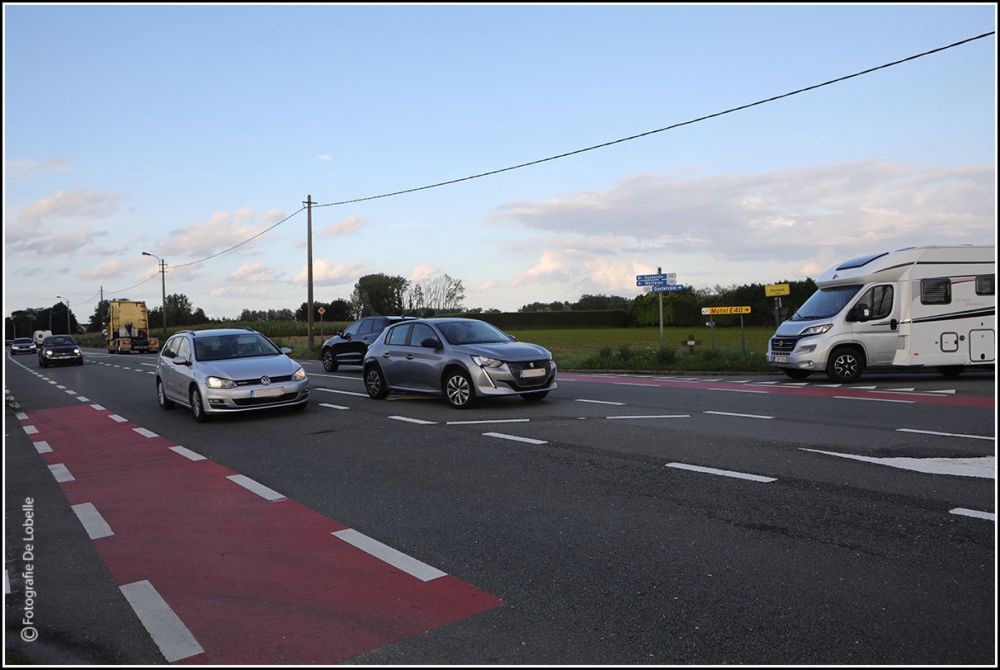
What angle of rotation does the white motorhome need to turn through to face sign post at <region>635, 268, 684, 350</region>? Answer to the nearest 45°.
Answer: approximately 90° to its right

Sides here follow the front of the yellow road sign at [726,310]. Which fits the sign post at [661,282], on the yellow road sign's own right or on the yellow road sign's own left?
on the yellow road sign's own right

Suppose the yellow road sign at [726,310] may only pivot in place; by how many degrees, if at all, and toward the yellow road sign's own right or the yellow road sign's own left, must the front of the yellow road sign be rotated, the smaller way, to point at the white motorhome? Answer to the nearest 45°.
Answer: approximately 45° to the yellow road sign's own left

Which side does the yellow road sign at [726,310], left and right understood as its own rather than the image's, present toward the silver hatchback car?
front

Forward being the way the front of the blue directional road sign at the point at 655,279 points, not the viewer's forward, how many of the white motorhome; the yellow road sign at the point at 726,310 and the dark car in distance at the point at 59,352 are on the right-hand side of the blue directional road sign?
1

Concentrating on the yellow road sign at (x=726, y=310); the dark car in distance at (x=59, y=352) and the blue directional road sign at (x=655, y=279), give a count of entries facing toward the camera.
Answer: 3

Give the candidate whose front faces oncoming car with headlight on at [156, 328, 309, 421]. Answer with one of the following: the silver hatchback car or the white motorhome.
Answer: the white motorhome

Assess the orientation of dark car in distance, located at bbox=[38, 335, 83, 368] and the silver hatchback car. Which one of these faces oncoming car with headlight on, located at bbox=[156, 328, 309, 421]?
the dark car in distance

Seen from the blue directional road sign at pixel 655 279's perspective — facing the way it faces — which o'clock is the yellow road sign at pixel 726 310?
The yellow road sign is roughly at 10 o'clock from the blue directional road sign.

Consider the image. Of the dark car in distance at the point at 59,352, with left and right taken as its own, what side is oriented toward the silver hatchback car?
front

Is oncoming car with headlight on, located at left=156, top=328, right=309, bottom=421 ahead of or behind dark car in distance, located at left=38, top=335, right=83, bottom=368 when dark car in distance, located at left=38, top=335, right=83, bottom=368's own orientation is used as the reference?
ahead

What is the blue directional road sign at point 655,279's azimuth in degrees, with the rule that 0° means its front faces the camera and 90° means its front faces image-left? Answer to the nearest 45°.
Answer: approximately 0°

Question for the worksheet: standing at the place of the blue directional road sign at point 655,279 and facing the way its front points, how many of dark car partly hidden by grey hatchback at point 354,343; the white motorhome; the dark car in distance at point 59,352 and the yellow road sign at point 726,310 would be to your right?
2

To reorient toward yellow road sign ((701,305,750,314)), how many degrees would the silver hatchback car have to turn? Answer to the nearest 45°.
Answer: approximately 90° to its left

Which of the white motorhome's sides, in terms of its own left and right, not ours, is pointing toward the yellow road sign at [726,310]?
right

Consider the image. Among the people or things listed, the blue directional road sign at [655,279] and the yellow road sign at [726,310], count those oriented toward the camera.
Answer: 2

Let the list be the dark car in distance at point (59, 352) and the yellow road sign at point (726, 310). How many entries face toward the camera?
2

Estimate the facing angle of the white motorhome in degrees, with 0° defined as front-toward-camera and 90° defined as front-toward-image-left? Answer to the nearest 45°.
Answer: approximately 45°
